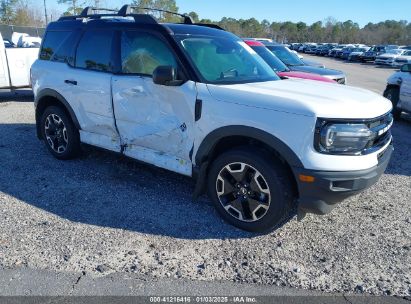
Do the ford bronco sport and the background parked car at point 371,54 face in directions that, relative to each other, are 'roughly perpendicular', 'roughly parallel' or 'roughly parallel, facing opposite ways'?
roughly perpendicular

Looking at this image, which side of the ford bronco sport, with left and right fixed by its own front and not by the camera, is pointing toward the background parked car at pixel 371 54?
left

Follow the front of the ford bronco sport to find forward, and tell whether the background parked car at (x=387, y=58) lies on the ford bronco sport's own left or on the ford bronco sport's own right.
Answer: on the ford bronco sport's own left

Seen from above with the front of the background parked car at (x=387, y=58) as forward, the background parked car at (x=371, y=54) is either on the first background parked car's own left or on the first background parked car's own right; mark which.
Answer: on the first background parked car's own right

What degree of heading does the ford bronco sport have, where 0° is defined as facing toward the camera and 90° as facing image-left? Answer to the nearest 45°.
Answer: approximately 315°

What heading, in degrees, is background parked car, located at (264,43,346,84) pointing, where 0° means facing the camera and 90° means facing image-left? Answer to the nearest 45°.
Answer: approximately 315°

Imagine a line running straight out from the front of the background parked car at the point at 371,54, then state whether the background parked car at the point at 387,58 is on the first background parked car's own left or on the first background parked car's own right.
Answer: on the first background parked car's own left

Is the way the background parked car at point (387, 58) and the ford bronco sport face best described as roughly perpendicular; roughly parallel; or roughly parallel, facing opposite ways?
roughly perpendicular

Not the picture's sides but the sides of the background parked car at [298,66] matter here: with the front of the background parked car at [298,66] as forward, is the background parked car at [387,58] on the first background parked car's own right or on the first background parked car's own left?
on the first background parked car's own left

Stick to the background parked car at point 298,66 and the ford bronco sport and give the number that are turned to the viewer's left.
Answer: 0
